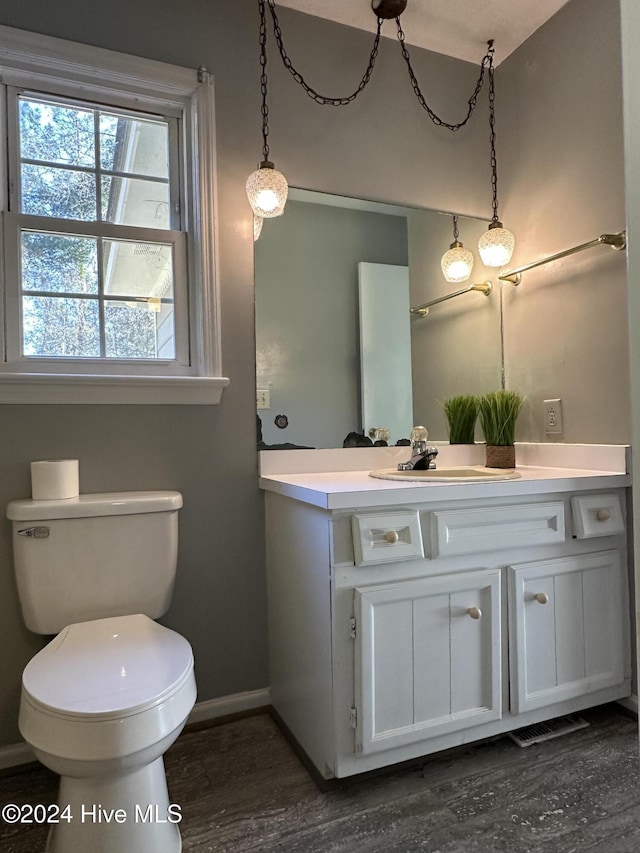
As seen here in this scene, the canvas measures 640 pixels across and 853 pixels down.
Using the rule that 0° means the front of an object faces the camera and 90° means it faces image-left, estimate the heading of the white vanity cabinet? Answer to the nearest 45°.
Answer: approximately 315°

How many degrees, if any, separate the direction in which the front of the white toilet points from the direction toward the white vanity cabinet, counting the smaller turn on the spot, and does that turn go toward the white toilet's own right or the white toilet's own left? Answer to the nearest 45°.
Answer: approximately 90° to the white toilet's own left
